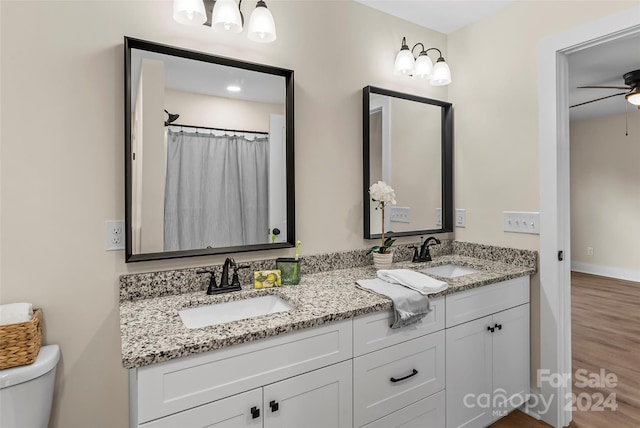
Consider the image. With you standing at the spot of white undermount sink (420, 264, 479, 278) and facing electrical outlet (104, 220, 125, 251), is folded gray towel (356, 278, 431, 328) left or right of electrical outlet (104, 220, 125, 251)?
left

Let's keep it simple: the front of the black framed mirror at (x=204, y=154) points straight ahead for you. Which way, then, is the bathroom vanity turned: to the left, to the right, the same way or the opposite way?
the same way

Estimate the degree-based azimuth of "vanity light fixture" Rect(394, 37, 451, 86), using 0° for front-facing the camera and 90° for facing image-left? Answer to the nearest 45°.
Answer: approximately 315°

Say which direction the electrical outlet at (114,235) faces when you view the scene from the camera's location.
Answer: facing the viewer

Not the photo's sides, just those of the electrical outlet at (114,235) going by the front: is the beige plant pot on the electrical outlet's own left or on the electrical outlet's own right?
on the electrical outlet's own left

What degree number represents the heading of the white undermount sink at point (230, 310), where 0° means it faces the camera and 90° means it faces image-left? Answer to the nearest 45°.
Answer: approximately 315°

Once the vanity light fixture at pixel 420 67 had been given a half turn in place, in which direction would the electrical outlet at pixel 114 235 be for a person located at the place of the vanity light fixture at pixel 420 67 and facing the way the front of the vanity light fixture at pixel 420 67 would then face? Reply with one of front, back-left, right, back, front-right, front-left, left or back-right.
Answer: left

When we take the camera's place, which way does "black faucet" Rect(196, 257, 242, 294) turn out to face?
facing the viewer and to the right of the viewer

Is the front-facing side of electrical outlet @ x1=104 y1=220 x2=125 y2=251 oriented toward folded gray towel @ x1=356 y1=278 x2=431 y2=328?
no

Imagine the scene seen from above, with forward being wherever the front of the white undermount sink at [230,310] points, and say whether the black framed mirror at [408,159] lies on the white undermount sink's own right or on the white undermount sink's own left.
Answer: on the white undermount sink's own left

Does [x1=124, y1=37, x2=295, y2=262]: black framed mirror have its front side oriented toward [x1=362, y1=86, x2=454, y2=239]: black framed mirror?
no

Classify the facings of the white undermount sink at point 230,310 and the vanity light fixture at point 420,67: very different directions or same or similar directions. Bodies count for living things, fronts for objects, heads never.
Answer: same or similar directions

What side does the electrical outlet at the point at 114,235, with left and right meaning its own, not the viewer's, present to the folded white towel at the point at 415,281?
left

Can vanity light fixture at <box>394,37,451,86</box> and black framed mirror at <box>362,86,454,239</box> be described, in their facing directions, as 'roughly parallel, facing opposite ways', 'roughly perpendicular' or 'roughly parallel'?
roughly parallel
